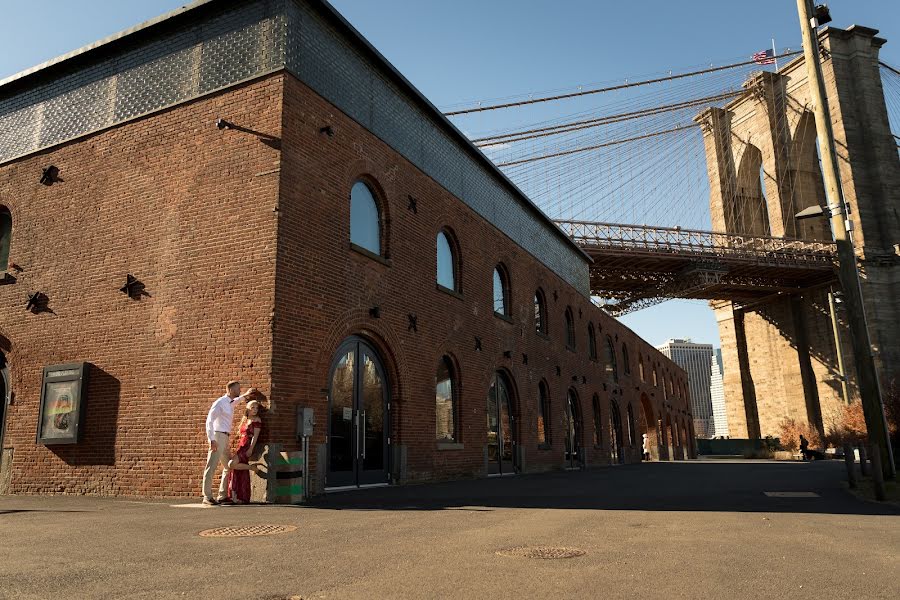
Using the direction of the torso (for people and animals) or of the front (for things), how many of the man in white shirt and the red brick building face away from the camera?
0

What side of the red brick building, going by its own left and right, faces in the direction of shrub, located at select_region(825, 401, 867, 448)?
left

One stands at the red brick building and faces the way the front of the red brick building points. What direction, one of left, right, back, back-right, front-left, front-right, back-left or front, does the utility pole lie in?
front-left

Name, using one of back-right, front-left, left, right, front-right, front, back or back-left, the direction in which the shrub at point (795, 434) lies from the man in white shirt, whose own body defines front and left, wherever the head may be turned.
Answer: front-left

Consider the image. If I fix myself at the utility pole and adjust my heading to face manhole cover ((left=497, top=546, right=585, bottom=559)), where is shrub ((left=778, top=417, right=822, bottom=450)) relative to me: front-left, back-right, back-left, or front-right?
back-right

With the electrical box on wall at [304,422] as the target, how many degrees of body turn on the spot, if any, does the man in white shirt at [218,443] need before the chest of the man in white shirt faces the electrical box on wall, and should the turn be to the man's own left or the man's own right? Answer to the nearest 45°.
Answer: approximately 45° to the man's own left

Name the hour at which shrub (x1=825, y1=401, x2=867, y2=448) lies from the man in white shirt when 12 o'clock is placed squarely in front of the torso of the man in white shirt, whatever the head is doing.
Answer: The shrub is roughly at 11 o'clock from the man in white shirt.

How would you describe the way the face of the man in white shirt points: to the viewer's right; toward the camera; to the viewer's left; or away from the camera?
to the viewer's right

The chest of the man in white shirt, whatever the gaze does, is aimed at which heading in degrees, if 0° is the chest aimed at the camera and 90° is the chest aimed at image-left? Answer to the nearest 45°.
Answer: approximately 270°

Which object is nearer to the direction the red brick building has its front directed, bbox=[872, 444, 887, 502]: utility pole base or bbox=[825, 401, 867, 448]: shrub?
the utility pole base

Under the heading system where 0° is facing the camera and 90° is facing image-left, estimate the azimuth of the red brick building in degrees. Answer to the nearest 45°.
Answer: approximately 315°

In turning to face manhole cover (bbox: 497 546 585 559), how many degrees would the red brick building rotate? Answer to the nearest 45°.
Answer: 0° — it already faces it
